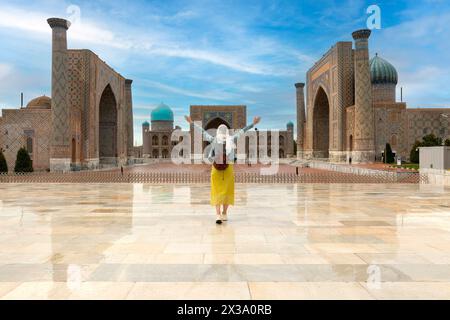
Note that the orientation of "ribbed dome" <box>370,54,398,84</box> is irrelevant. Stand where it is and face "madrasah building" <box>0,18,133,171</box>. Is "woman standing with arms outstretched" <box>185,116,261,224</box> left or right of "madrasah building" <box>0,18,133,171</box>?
left

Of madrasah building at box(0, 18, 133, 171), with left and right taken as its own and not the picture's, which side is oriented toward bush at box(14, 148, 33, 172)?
right

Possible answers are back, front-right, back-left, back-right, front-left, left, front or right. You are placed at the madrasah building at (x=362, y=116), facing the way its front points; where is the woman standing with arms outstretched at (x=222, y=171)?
front-left

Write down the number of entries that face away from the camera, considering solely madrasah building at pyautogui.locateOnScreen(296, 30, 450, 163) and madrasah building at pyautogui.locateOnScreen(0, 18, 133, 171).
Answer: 0

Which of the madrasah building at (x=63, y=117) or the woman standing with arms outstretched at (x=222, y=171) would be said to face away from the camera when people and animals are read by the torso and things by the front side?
the woman standing with arms outstretched

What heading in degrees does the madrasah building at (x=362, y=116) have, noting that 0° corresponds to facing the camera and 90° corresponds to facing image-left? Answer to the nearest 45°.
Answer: approximately 45°

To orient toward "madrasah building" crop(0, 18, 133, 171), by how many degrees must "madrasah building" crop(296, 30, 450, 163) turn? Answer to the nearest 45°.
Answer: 0° — it already faces it

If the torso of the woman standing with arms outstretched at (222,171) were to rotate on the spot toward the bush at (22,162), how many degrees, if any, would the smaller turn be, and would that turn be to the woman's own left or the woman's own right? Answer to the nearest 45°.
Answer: approximately 45° to the woman's own left

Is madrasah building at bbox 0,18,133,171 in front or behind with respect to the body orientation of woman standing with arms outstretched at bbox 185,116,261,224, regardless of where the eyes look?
in front

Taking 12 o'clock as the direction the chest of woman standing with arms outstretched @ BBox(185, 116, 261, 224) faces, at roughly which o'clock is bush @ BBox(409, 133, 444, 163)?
The bush is roughly at 1 o'clock from the woman standing with arms outstretched.

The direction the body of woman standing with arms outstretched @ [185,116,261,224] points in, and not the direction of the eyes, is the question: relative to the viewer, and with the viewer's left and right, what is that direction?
facing away from the viewer

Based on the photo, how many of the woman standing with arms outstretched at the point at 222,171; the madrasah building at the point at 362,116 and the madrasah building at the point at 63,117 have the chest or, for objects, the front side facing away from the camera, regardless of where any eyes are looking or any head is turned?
1
